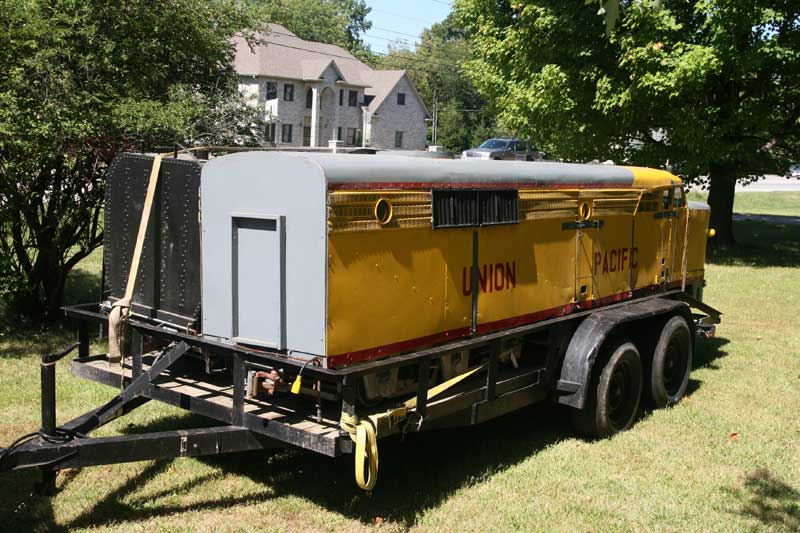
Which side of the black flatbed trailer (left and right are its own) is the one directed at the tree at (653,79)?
back

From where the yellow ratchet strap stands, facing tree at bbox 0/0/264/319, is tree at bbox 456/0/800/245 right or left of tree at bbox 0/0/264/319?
right

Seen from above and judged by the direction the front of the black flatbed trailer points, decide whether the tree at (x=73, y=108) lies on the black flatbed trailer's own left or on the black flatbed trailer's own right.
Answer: on the black flatbed trailer's own right

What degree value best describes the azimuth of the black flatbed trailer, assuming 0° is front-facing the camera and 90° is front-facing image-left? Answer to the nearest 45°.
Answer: approximately 45°
